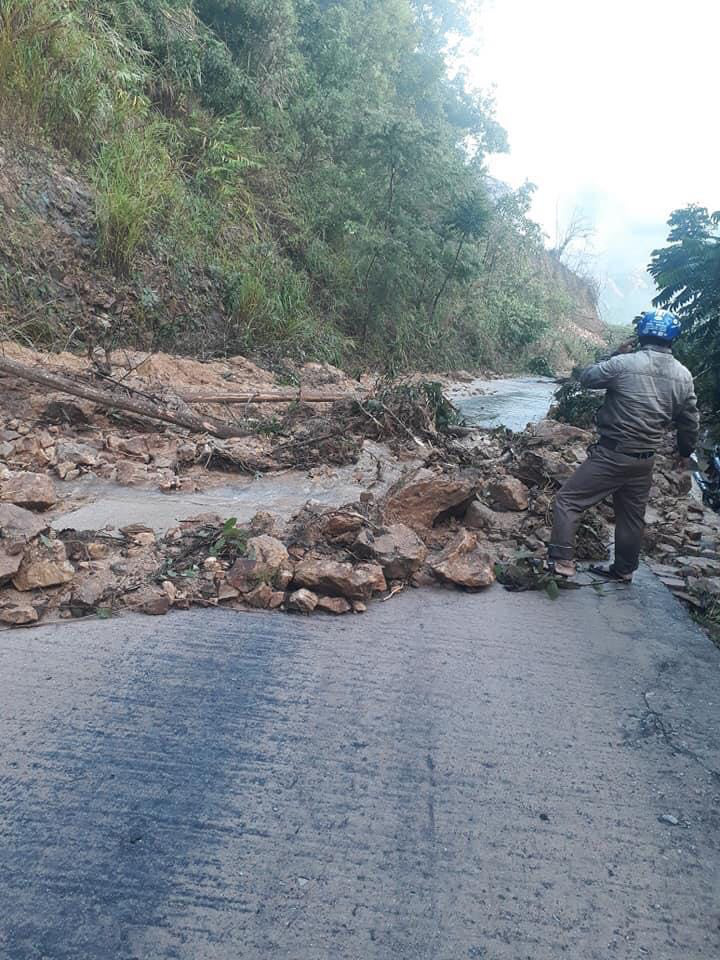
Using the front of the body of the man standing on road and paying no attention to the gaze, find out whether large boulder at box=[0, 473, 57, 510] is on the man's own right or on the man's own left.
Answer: on the man's own left

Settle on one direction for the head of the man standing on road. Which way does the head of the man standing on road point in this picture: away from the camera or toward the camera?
away from the camera

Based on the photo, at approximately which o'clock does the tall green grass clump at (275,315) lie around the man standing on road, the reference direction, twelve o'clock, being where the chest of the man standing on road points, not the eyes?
The tall green grass clump is roughly at 12 o'clock from the man standing on road.

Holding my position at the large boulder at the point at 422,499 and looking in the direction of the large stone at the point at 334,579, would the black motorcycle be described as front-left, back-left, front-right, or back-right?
back-left

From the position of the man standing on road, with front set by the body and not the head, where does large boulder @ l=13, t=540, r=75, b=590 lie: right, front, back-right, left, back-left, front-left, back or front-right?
left

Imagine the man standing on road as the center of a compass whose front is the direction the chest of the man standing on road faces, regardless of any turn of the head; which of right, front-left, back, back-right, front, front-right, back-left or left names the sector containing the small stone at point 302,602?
left

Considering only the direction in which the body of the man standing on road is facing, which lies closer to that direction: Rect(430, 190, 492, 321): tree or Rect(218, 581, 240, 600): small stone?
the tree

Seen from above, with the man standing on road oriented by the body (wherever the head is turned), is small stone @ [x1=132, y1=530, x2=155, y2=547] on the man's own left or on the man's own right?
on the man's own left

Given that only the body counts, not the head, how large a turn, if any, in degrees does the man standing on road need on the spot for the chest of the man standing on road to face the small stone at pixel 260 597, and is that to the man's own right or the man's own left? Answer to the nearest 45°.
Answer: approximately 90° to the man's own left

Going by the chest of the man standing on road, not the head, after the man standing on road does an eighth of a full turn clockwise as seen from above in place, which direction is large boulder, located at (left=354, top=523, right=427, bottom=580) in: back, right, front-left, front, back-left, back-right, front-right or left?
back-left

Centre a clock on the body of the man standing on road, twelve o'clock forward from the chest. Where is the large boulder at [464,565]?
The large boulder is roughly at 9 o'clock from the man standing on road.

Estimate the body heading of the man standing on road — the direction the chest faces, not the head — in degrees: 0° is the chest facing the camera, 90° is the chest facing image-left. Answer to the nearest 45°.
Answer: approximately 135°

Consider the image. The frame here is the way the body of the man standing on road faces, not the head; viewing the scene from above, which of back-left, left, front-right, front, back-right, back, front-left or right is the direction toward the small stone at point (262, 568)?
left

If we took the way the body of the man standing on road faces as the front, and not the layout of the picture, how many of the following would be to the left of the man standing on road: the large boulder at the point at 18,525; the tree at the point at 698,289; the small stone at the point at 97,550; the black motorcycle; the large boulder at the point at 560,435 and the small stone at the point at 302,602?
3
